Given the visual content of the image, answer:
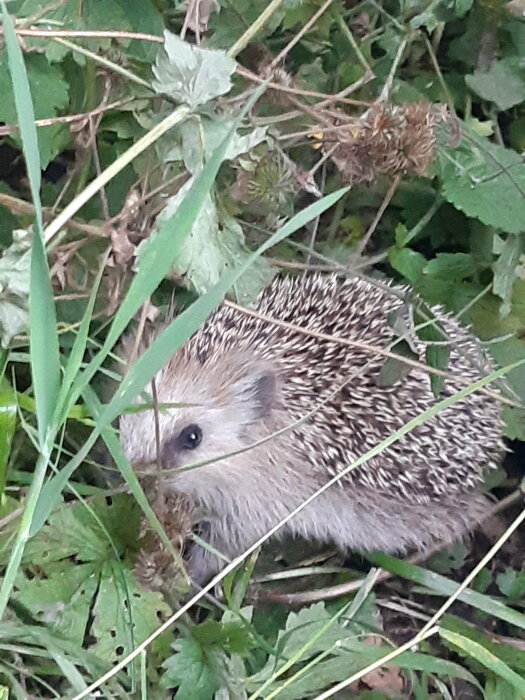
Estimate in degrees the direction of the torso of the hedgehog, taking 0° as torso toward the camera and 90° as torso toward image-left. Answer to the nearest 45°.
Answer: approximately 90°

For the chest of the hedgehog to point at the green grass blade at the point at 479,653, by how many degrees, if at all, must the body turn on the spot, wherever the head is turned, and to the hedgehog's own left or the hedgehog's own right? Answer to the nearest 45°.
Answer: approximately 135° to the hedgehog's own left

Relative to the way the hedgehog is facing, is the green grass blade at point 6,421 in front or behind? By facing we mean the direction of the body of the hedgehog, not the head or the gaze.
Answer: in front
